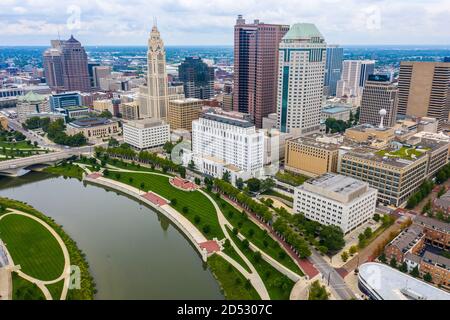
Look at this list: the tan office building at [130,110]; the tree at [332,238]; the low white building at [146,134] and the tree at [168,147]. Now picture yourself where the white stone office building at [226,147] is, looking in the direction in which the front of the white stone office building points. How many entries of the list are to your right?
3

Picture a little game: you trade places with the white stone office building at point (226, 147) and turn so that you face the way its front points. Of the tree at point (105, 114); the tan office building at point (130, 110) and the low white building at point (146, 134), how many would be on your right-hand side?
3

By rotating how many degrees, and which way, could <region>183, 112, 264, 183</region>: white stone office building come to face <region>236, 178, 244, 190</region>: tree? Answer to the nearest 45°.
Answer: approximately 45° to its left

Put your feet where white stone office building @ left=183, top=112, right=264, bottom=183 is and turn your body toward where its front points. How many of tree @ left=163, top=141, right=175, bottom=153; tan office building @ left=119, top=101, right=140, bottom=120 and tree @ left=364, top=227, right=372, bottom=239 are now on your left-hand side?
1

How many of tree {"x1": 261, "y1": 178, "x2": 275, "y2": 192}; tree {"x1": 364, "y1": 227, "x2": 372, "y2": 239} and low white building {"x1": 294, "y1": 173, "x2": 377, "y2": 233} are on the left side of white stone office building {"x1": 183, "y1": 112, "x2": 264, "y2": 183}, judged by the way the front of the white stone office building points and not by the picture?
3

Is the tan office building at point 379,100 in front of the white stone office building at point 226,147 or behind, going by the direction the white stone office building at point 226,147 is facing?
behind

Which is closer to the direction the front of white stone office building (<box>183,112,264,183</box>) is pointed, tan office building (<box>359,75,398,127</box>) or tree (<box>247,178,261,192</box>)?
the tree

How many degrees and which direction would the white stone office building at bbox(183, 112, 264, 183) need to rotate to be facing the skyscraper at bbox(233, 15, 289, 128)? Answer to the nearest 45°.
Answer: approximately 135° to its right

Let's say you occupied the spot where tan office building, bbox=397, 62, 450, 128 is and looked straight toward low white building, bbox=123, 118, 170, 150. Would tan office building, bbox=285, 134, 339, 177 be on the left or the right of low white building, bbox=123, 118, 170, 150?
left

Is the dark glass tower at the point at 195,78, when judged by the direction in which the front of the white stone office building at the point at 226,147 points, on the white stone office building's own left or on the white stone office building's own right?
on the white stone office building's own right

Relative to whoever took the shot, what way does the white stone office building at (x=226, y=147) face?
facing the viewer and to the left of the viewer

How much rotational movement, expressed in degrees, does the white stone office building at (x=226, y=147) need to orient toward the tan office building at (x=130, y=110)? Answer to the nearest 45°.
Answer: approximately 90° to its right

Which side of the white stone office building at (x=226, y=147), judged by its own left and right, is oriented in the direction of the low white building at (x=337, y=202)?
left

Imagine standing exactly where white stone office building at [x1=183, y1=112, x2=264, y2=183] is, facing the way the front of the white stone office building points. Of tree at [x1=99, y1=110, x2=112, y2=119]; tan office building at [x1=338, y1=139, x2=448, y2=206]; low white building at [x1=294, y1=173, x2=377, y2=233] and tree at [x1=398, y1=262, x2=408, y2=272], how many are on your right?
1

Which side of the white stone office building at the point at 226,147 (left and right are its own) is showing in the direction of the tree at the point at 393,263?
left

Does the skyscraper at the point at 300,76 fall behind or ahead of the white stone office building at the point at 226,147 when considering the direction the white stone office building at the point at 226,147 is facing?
behind
